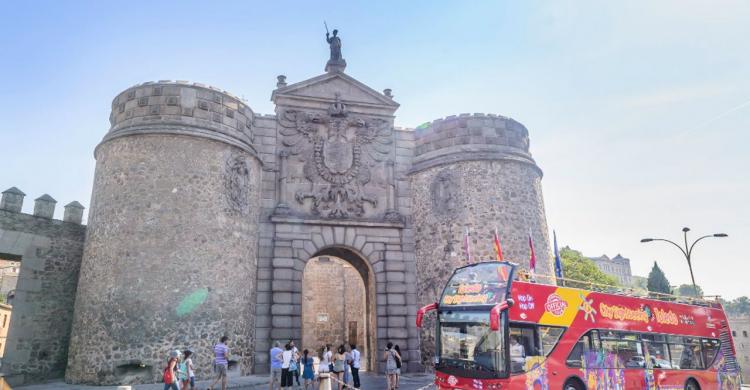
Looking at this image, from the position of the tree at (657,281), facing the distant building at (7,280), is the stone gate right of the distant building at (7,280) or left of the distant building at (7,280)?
left

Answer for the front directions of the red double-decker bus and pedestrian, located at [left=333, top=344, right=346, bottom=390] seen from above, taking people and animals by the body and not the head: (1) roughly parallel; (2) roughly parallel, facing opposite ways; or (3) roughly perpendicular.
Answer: roughly perpendicular

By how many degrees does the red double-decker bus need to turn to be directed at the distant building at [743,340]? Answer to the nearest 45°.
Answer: approximately 135° to its right
